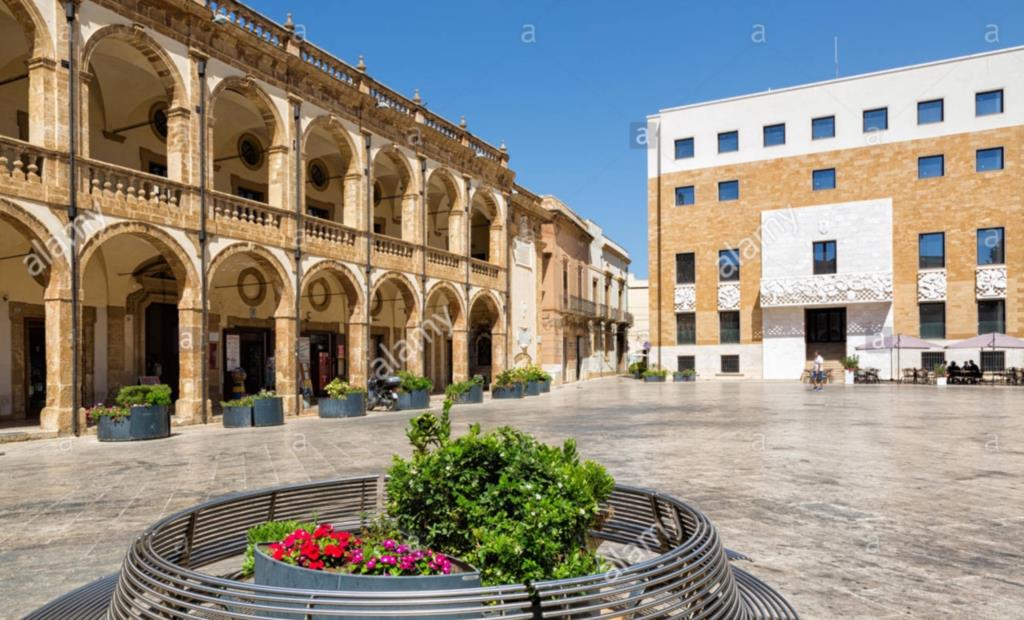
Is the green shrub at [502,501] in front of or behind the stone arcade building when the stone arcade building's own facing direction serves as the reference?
in front

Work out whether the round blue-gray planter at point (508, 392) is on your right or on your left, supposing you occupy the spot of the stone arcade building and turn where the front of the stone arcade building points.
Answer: on your left

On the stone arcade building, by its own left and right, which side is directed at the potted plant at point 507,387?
left

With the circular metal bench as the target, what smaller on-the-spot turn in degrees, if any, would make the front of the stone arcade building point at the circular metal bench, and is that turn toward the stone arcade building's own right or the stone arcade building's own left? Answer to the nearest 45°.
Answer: approximately 45° to the stone arcade building's own right

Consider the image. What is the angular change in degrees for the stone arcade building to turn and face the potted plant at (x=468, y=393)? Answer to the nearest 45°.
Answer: approximately 90° to its left

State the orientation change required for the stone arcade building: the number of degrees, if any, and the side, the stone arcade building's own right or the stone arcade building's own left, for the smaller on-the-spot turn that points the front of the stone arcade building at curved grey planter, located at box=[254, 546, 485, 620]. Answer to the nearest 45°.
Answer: approximately 45° to the stone arcade building's own right
